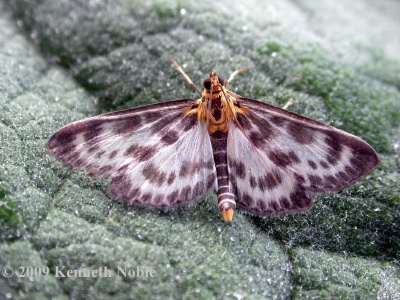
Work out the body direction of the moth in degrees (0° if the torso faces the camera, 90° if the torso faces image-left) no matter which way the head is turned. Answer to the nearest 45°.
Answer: approximately 180°
